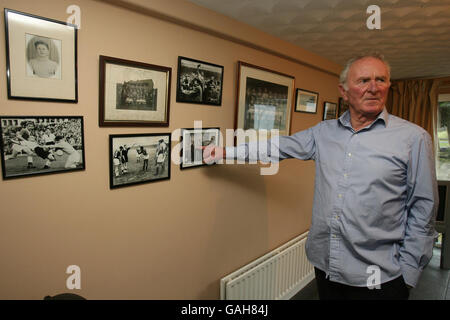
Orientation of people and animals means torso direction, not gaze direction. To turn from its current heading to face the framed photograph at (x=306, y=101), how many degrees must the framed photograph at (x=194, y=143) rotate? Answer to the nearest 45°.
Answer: approximately 90° to its left

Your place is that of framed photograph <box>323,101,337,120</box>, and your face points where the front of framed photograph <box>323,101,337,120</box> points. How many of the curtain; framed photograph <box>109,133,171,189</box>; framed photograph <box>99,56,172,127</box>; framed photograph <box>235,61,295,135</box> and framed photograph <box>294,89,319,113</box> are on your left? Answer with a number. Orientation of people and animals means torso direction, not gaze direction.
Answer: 1

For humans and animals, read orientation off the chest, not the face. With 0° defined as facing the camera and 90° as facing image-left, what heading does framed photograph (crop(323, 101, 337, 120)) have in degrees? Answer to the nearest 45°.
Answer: approximately 315°

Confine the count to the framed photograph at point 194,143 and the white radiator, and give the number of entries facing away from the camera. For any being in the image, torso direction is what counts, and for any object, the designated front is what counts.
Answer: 0

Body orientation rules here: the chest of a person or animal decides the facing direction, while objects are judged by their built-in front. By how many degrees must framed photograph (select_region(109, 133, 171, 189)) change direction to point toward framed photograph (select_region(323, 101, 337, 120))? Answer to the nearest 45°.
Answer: approximately 90° to its left

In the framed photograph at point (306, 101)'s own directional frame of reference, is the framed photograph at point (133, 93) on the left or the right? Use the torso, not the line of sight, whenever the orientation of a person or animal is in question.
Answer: on its right

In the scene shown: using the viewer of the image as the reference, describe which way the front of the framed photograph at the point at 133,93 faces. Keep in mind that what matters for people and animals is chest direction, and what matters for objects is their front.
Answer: facing the viewer and to the right of the viewer

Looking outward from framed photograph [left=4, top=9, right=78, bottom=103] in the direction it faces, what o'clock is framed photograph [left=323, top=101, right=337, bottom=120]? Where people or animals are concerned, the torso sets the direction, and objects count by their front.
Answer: framed photograph [left=323, top=101, right=337, bottom=120] is roughly at 10 o'clock from framed photograph [left=4, top=9, right=78, bottom=103].

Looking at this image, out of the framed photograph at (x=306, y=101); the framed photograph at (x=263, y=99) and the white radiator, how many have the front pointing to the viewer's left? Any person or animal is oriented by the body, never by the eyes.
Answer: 0

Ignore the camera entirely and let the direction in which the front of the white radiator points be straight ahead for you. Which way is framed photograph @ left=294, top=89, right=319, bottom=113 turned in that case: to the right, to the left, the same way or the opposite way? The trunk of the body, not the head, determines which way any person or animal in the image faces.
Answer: the same way

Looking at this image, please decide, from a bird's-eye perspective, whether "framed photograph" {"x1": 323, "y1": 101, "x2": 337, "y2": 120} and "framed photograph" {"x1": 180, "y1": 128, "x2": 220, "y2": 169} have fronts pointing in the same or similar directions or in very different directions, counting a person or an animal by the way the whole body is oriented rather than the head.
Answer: same or similar directions

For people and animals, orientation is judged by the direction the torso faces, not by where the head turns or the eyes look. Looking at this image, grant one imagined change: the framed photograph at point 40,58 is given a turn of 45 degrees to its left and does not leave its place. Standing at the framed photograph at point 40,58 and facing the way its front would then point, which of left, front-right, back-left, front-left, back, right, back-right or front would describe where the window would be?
front

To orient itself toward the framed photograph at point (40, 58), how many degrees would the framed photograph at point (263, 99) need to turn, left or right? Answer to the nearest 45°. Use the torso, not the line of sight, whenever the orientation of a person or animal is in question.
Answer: approximately 90° to its right

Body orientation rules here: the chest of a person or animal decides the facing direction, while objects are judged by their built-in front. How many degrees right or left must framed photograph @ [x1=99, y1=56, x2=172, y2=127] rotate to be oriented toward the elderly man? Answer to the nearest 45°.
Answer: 0° — it already faces them

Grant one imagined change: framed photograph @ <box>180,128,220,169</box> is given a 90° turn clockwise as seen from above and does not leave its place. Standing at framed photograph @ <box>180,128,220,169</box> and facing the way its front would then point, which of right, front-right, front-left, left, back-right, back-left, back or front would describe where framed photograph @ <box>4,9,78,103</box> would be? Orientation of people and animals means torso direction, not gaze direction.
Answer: front

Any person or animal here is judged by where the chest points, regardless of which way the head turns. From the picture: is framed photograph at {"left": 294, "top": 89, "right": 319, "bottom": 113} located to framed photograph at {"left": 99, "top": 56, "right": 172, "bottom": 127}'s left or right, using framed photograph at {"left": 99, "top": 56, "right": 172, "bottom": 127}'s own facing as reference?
on its left

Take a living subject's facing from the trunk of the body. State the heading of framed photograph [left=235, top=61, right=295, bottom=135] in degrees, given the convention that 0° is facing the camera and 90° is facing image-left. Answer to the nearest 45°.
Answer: approximately 315°
